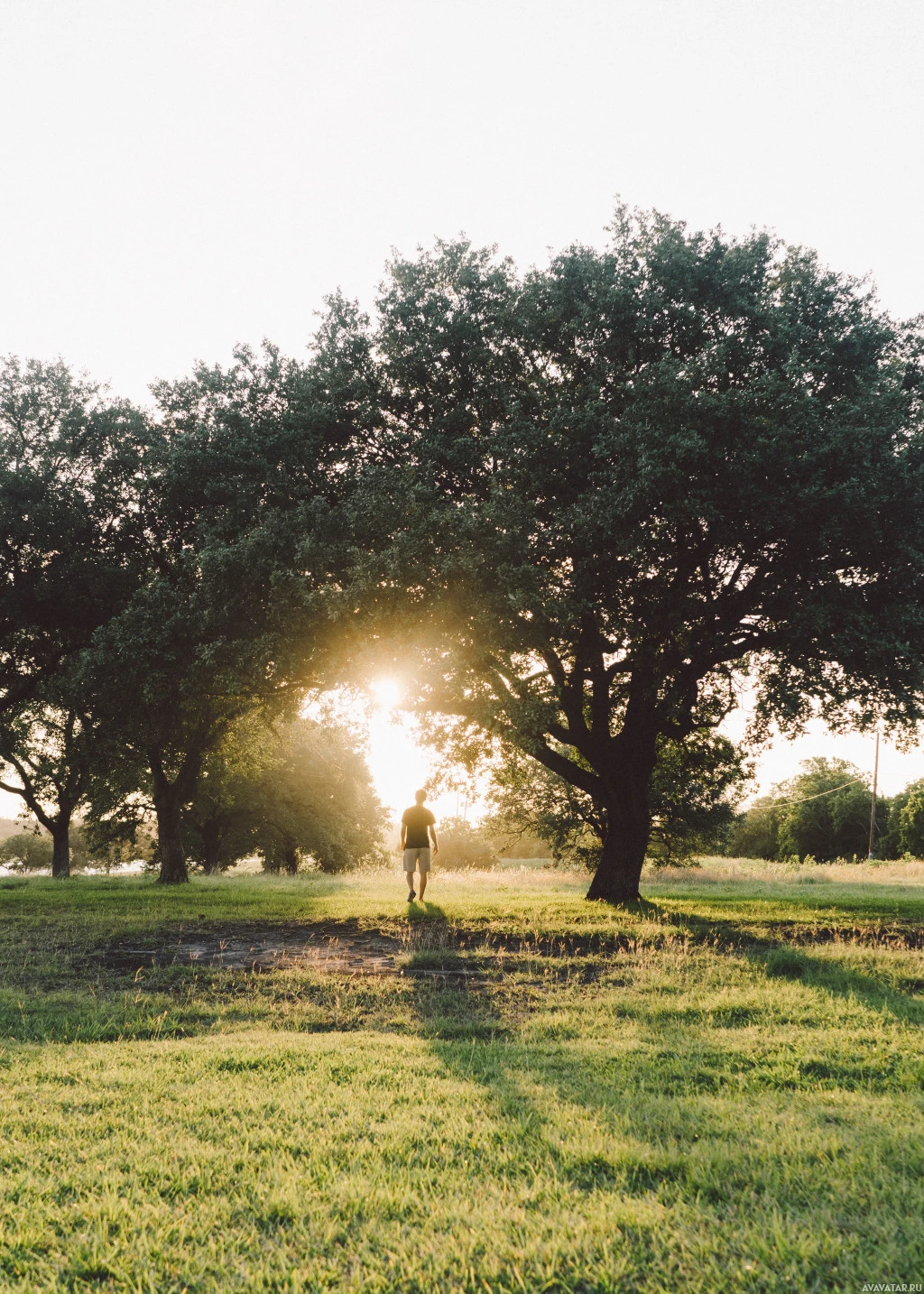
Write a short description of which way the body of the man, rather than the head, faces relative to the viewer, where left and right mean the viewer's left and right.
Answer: facing away from the viewer
